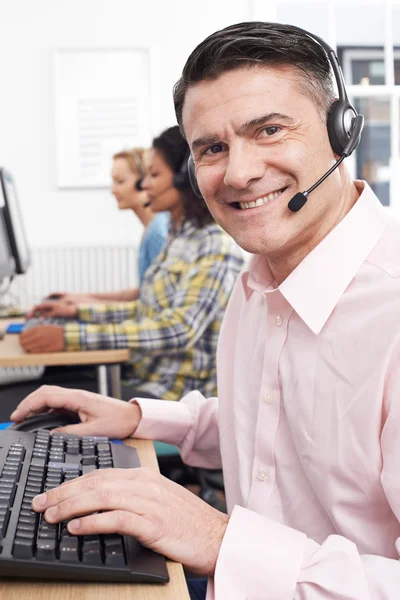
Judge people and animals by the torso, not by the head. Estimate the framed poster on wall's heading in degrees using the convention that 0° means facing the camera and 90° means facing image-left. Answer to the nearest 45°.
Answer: approximately 0°

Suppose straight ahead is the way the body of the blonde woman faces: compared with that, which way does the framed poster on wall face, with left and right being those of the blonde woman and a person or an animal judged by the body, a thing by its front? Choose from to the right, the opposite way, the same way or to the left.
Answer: to the left

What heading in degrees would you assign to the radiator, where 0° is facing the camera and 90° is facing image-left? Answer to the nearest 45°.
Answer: approximately 0°

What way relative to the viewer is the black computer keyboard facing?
to the viewer's right

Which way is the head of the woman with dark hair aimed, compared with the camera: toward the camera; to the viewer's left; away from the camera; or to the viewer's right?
to the viewer's left

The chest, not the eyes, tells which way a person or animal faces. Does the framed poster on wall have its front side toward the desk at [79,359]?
yes

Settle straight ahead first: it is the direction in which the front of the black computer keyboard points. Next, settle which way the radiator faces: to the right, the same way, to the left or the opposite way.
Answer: to the right

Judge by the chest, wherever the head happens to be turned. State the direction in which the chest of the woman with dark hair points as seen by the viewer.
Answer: to the viewer's left

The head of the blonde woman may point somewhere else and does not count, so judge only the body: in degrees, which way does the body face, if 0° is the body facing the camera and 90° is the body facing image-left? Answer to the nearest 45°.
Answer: approximately 90°
